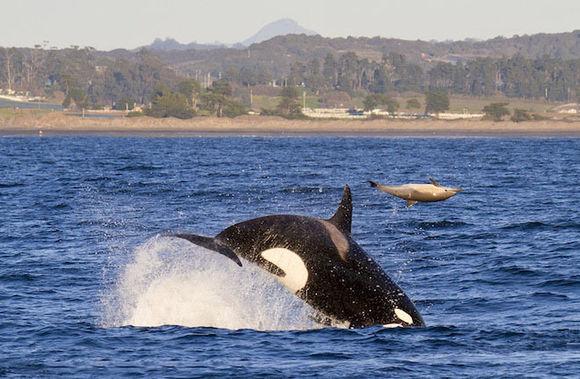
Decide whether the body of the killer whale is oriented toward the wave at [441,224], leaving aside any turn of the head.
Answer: no

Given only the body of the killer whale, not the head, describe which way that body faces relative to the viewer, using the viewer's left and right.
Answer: facing to the right of the viewer

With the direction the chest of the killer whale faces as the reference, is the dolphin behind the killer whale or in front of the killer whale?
in front

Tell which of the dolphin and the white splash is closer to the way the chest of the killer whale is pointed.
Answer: the dolphin
